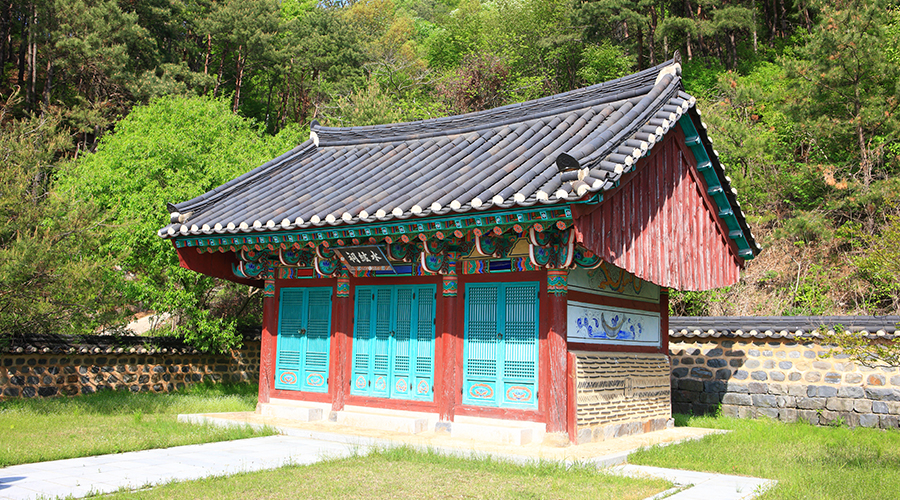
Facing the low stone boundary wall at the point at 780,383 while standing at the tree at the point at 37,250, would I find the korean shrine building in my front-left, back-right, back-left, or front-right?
front-right

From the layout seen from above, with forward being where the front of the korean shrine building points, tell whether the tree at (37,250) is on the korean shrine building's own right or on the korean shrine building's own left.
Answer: on the korean shrine building's own right

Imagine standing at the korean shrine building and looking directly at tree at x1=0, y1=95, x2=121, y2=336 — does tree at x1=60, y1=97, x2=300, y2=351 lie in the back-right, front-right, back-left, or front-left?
front-right

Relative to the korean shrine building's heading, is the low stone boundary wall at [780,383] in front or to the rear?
to the rear

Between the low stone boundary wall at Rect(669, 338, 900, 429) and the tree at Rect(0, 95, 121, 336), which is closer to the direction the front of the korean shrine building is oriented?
the tree

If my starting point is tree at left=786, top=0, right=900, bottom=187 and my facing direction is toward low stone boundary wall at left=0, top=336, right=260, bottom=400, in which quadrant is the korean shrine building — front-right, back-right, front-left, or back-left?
front-left

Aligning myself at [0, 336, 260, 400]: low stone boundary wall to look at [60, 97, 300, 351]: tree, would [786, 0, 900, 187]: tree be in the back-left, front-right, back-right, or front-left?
front-right

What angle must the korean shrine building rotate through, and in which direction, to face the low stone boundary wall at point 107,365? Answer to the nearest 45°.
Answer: approximately 90° to its right

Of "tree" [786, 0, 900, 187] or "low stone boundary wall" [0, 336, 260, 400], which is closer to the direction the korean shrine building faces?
the low stone boundary wall

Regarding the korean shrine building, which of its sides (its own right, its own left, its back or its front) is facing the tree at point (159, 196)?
right

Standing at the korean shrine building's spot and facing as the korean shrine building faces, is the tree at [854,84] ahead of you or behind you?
behind

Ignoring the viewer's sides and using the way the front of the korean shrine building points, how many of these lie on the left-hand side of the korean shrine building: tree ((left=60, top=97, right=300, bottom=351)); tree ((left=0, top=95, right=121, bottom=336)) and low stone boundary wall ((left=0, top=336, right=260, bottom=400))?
0

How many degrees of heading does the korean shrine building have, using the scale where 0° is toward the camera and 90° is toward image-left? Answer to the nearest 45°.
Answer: approximately 45°
